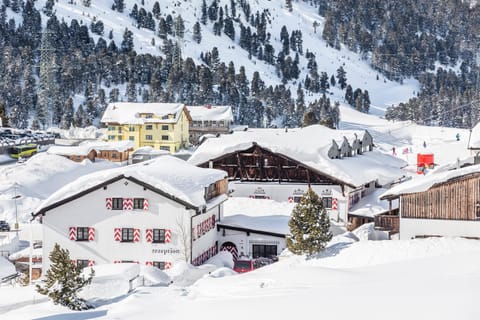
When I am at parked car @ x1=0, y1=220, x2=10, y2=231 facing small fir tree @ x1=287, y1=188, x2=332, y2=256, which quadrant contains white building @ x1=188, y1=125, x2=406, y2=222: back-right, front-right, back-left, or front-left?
front-left

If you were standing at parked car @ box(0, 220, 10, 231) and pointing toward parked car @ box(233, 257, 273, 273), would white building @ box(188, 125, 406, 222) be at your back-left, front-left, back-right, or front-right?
front-left

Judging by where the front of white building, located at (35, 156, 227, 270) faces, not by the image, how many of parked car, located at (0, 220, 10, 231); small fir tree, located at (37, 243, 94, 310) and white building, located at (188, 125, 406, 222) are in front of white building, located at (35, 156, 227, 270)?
1

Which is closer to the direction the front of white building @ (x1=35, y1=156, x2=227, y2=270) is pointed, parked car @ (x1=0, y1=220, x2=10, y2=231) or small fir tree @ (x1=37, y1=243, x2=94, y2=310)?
the small fir tree

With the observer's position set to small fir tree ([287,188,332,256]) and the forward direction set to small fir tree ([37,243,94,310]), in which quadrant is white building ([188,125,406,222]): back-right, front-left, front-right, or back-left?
back-right

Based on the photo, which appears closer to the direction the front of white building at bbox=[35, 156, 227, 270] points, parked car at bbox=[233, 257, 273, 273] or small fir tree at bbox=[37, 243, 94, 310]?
the small fir tree

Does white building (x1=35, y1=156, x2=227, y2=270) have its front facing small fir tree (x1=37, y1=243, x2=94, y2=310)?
yes

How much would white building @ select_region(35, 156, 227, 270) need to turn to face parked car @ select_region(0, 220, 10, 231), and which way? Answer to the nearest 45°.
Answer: approximately 135° to its right

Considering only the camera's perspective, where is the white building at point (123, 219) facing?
facing the viewer

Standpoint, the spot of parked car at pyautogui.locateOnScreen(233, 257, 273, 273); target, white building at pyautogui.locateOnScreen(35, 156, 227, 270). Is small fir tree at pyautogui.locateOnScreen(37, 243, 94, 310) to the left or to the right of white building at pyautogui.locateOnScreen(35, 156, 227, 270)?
left

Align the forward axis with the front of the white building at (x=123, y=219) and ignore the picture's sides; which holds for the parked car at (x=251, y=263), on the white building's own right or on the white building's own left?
on the white building's own left

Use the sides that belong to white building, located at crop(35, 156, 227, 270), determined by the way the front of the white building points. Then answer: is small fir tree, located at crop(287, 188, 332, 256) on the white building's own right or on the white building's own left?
on the white building's own left

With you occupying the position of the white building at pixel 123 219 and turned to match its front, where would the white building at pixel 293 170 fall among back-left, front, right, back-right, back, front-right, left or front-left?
back-left
